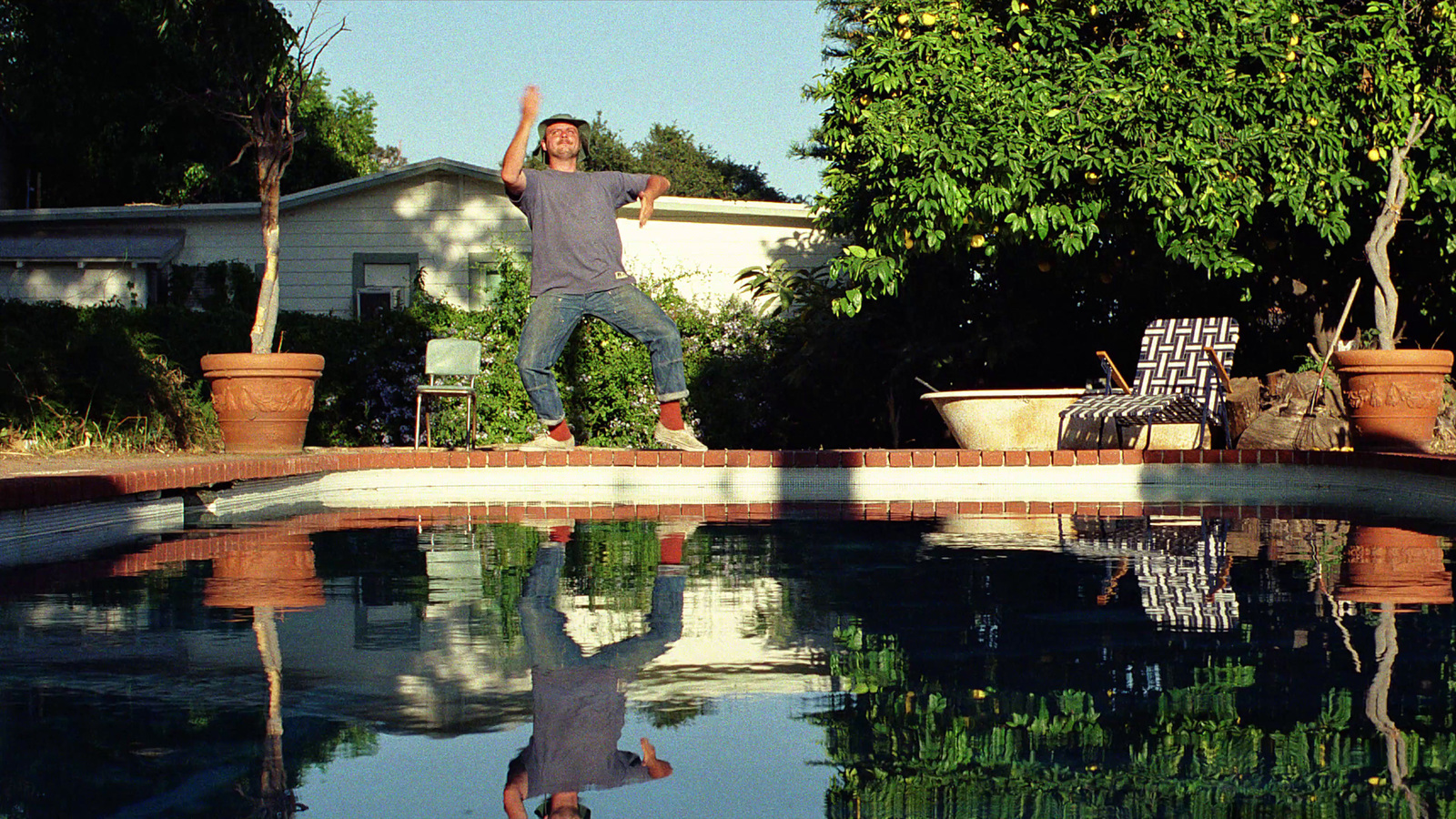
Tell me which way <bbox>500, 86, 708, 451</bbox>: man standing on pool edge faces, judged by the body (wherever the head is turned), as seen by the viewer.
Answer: toward the camera

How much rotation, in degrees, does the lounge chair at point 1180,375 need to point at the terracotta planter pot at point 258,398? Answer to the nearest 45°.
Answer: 0° — it already faces it

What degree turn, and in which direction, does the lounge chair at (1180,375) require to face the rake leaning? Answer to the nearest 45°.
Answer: approximately 135° to its left

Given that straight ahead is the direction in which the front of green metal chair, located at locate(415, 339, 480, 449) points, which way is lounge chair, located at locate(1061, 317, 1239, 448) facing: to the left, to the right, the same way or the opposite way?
to the right

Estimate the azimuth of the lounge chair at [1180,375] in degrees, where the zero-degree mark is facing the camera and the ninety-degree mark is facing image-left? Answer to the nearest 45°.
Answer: approximately 45°

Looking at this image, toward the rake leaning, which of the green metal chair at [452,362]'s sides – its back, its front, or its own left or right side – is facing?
left

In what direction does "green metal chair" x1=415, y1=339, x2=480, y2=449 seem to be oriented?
toward the camera

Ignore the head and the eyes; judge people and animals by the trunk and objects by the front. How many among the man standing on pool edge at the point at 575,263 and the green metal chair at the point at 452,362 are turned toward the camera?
2

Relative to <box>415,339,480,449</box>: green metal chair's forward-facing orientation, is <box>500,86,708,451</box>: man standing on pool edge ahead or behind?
ahead

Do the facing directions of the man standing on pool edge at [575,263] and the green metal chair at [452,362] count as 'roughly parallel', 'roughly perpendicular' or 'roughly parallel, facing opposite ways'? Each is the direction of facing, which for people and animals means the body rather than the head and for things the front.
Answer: roughly parallel

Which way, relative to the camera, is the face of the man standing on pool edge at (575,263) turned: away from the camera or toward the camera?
toward the camera

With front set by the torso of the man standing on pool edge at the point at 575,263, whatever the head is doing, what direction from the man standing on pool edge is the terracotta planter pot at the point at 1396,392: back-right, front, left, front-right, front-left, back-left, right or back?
left

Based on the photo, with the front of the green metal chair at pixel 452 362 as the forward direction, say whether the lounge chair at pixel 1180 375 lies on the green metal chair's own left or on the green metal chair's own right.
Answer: on the green metal chair's own left

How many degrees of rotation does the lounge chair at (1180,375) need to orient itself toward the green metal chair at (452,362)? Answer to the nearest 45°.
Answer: approximately 45° to its right

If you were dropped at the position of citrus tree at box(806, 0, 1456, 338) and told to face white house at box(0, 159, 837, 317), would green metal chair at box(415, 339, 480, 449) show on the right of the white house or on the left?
left

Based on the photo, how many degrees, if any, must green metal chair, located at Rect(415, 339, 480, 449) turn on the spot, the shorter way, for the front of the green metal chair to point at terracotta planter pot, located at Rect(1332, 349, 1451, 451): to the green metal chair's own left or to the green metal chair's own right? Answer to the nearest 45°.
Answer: approximately 45° to the green metal chair's own left
